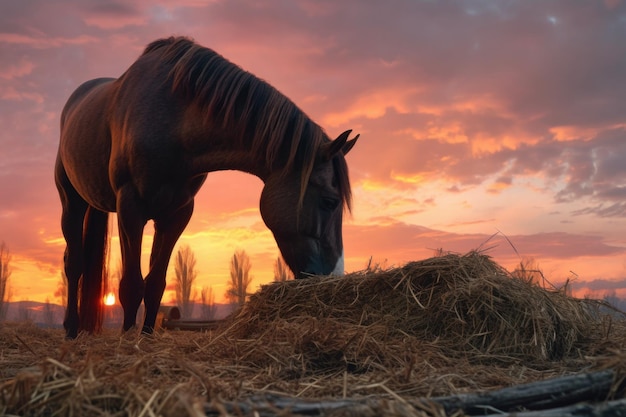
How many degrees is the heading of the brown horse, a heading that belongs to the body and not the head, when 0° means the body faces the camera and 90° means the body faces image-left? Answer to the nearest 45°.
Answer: approximately 315°

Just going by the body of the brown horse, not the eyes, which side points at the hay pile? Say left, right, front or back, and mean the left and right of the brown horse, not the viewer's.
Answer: front

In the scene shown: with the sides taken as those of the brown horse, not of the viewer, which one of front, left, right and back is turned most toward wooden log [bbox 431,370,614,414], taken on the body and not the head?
front
